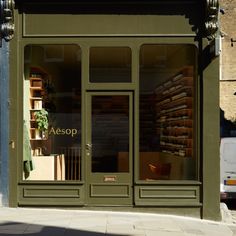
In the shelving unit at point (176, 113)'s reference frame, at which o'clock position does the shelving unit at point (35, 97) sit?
the shelving unit at point (35, 97) is roughly at 12 o'clock from the shelving unit at point (176, 113).

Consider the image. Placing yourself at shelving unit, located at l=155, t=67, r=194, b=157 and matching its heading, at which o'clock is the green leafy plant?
The green leafy plant is roughly at 12 o'clock from the shelving unit.

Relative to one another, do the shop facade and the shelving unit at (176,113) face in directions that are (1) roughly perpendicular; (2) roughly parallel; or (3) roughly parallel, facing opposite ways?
roughly perpendicular

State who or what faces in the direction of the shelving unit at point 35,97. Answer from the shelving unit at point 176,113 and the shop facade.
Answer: the shelving unit at point 176,113

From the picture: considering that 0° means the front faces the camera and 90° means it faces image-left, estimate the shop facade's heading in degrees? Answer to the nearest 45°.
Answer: approximately 0°

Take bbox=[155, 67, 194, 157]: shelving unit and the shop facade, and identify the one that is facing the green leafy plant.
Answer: the shelving unit

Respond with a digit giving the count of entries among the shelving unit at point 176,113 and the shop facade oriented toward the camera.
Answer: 1

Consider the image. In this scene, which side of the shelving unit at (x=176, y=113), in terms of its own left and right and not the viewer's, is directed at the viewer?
left
